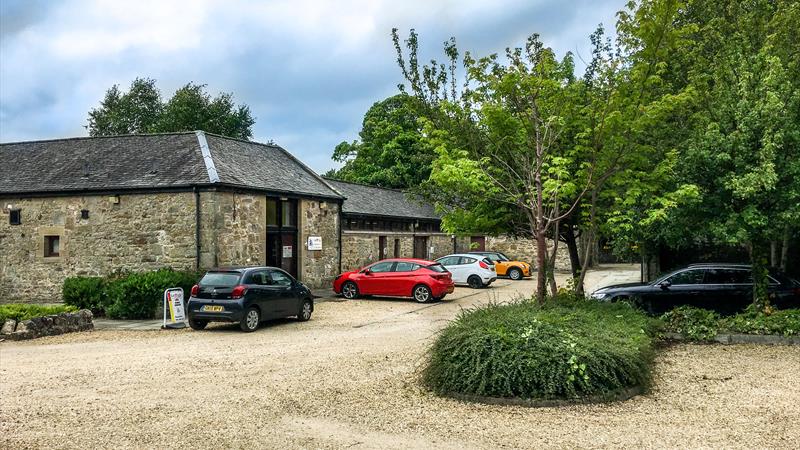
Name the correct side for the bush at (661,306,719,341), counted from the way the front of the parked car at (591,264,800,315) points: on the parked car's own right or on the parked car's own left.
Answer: on the parked car's own left

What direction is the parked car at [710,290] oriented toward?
to the viewer's left

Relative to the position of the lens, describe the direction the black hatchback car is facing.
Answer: facing away from the viewer and to the right of the viewer

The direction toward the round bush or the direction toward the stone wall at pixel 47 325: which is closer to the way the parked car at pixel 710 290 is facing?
the stone wall

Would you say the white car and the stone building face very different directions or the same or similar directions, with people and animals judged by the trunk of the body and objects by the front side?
very different directions

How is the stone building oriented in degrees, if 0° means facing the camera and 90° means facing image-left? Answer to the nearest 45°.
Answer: approximately 315°

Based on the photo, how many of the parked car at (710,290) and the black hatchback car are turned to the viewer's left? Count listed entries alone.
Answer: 1
